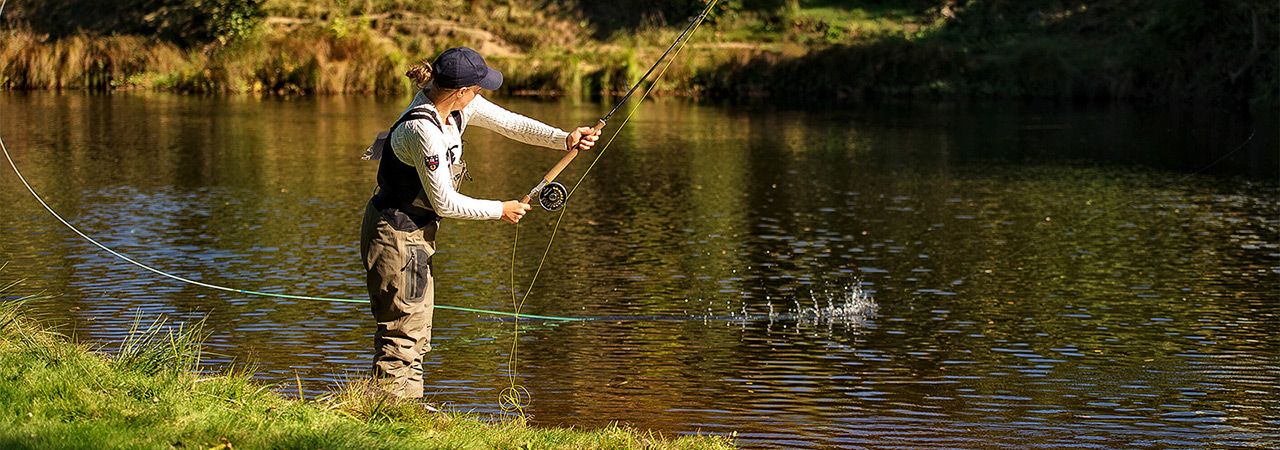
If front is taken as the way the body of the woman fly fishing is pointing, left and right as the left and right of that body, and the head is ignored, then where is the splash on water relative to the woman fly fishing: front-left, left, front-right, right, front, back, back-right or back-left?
front-left

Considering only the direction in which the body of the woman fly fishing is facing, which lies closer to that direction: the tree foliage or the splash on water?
the splash on water

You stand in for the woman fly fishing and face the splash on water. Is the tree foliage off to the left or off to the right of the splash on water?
left

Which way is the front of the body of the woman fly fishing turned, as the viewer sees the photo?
to the viewer's right

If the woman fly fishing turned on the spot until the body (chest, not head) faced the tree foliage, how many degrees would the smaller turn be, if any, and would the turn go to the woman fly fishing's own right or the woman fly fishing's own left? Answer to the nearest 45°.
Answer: approximately 90° to the woman fly fishing's own left
